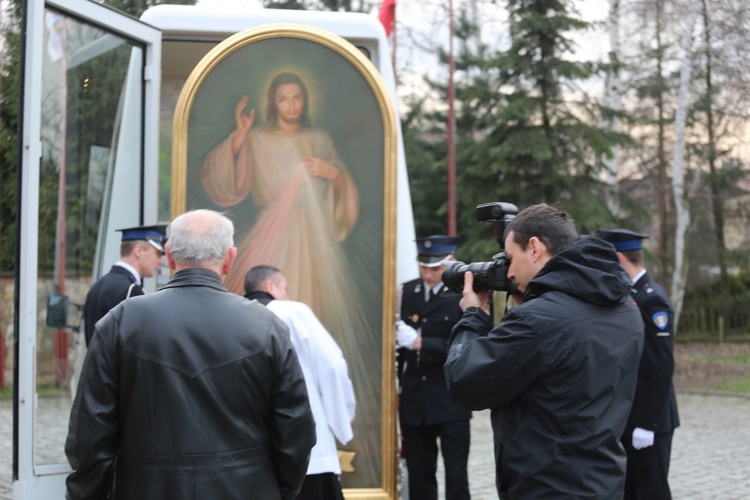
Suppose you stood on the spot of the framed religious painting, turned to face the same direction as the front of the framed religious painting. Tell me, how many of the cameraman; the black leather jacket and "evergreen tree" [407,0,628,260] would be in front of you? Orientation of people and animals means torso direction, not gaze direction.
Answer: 2

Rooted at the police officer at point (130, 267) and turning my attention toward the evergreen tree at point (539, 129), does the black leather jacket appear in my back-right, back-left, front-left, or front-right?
back-right

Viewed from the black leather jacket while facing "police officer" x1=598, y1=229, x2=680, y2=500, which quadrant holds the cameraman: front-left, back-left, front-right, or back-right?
front-right

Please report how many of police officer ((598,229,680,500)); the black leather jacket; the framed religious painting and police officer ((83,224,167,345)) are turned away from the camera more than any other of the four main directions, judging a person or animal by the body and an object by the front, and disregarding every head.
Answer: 1

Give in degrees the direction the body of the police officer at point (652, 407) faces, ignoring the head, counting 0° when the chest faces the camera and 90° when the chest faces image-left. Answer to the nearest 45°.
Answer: approximately 90°

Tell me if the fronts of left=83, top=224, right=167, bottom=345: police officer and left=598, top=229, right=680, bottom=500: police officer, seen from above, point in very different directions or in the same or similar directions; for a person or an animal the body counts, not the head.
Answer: very different directions

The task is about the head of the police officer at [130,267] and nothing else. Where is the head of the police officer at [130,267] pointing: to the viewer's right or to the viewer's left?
to the viewer's right

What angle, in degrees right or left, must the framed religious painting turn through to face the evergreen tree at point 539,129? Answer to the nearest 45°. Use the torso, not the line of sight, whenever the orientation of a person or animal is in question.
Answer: approximately 180°

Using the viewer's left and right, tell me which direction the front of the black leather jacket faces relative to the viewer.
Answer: facing away from the viewer

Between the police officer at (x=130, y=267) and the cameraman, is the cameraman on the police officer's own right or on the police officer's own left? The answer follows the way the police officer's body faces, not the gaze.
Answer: on the police officer's own right

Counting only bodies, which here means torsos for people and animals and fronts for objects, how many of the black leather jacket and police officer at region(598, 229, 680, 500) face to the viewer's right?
0

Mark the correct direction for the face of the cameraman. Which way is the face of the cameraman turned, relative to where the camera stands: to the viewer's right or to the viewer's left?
to the viewer's left

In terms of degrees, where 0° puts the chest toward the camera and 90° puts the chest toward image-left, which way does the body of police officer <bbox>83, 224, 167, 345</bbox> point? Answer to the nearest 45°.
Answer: approximately 270°

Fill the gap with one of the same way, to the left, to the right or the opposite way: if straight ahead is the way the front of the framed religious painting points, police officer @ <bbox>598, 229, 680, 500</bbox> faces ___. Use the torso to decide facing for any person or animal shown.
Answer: to the right

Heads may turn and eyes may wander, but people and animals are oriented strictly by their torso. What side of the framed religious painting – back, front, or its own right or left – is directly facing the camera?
front
